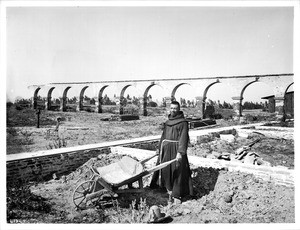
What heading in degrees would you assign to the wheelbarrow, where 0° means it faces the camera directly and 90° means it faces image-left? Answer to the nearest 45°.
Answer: approximately 45°

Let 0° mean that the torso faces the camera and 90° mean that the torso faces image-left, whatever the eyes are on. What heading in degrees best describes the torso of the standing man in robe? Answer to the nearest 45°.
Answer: approximately 45°

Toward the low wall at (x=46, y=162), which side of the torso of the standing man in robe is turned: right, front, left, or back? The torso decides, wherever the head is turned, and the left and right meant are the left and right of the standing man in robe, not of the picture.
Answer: right

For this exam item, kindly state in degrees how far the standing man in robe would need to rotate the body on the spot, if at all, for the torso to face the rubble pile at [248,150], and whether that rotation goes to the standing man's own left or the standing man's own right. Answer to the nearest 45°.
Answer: approximately 180°
